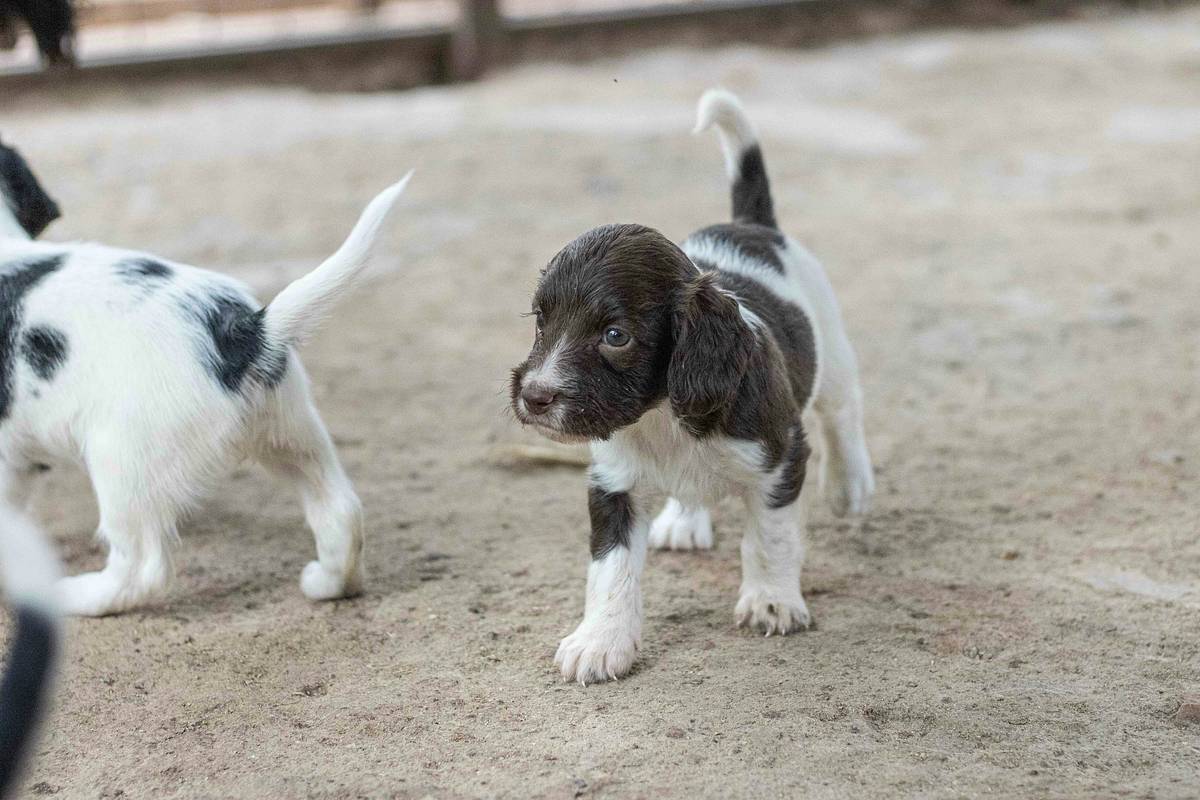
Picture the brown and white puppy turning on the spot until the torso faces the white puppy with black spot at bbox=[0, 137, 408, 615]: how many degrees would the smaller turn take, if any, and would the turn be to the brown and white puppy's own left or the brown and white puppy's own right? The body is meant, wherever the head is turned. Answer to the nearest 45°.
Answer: approximately 45° to the brown and white puppy's own right

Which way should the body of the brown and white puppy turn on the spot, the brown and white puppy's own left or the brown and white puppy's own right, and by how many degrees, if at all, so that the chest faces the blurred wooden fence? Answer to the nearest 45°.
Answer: approximately 135° to the brown and white puppy's own right

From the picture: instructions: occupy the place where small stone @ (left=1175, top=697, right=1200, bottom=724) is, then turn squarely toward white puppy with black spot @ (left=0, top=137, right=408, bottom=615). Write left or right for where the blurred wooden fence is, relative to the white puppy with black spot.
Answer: right

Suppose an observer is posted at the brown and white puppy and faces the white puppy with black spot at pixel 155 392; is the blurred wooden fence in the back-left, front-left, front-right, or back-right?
front-right

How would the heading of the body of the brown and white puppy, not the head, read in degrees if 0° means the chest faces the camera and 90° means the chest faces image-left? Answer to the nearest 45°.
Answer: approximately 45°

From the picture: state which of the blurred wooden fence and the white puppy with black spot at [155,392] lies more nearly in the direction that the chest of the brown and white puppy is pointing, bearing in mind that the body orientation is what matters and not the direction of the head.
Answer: the white puppy with black spot

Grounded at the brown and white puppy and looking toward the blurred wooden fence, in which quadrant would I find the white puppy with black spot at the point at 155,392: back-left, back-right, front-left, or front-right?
front-left

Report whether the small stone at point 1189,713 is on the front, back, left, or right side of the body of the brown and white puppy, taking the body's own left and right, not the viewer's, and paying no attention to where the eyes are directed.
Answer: left

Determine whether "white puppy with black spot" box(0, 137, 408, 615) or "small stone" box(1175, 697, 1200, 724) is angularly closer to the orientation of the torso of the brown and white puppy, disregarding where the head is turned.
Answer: the white puppy with black spot

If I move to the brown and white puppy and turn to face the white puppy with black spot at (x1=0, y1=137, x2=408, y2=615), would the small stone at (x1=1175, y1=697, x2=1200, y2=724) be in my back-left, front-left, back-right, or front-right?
back-left
